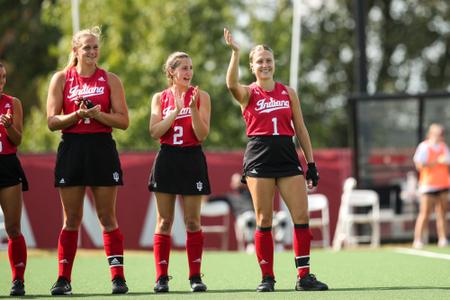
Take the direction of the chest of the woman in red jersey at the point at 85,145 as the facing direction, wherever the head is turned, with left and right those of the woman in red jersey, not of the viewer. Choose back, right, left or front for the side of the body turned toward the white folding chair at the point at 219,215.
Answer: back

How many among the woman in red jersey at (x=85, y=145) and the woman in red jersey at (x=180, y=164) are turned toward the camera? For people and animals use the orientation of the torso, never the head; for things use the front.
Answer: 2

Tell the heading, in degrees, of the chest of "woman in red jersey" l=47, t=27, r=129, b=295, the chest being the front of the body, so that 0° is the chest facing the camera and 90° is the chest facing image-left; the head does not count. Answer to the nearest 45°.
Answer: approximately 0°

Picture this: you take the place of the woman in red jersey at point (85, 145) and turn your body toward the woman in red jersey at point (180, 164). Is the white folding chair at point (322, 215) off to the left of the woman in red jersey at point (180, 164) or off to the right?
left
